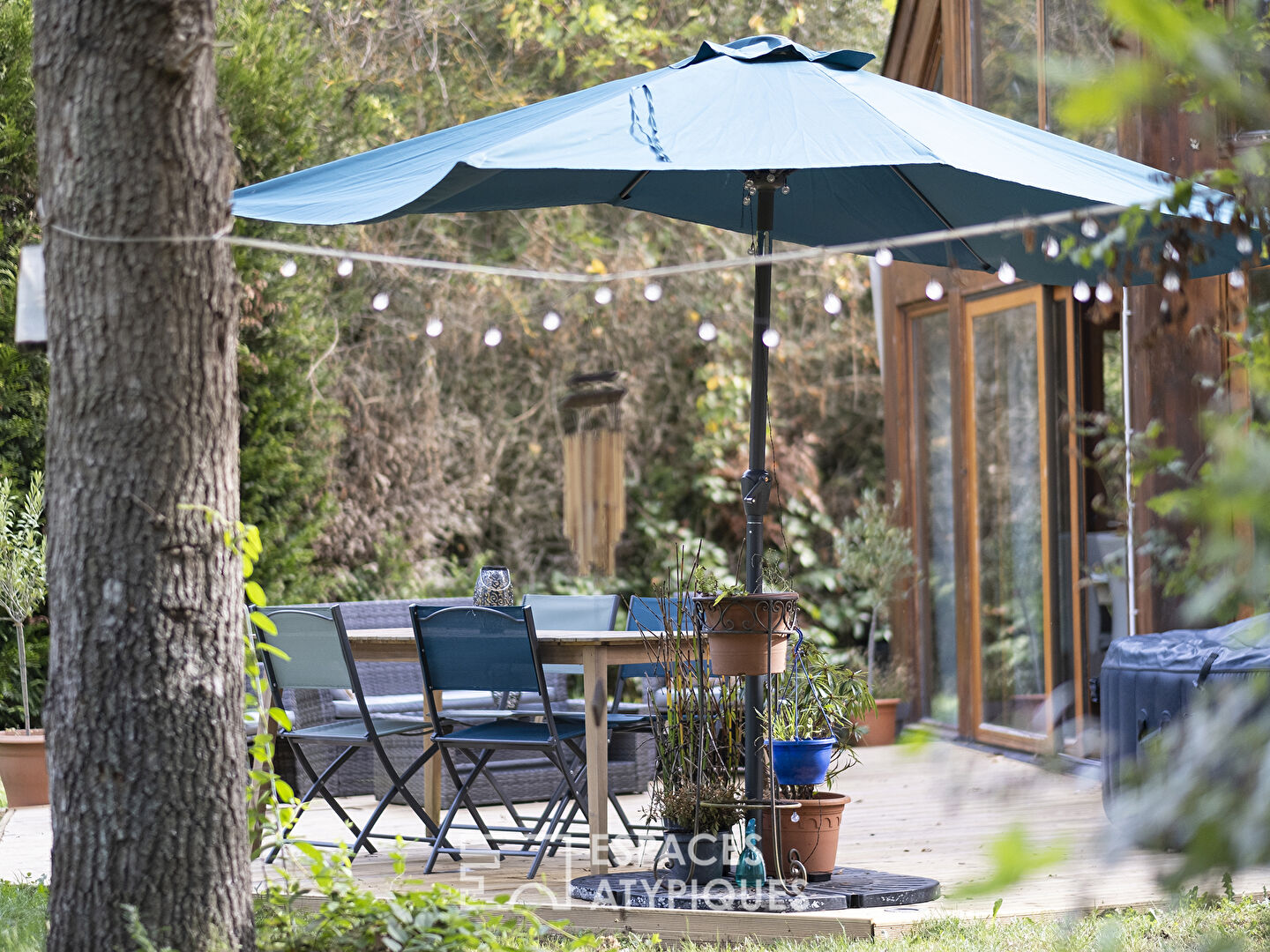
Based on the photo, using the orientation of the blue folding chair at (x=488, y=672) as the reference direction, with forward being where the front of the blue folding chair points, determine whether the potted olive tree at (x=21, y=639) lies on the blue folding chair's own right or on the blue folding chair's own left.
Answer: on the blue folding chair's own left

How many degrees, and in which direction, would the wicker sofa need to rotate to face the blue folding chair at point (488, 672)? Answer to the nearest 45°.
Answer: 0° — it already faces it

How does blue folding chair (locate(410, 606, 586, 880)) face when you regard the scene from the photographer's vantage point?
facing away from the viewer and to the right of the viewer

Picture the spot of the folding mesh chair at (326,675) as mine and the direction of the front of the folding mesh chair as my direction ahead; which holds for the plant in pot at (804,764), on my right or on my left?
on my right

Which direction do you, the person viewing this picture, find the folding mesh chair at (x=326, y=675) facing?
facing away from the viewer and to the right of the viewer
